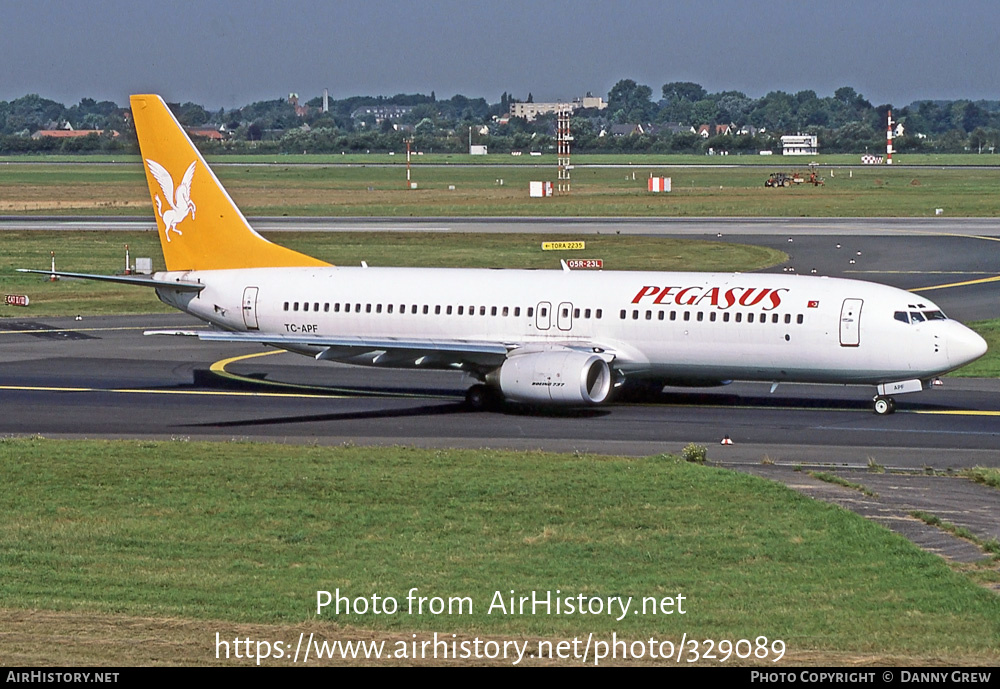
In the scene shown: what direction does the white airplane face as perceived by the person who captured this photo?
facing the viewer and to the right of the viewer
